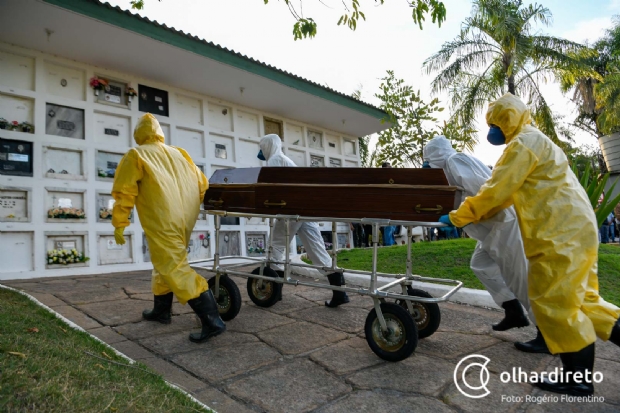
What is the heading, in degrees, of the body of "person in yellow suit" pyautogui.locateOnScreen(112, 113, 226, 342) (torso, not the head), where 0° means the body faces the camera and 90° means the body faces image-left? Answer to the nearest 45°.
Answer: approximately 135°

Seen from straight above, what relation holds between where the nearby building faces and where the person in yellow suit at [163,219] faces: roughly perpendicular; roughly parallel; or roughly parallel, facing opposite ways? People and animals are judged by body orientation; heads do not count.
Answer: roughly parallel, facing opposite ways

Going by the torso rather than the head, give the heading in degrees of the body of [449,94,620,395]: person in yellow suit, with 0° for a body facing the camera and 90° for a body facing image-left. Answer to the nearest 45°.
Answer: approximately 90°

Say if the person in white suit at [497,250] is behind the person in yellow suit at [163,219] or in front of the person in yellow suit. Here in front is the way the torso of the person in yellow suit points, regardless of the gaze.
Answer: behind

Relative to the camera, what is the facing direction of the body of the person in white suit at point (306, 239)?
to the viewer's left

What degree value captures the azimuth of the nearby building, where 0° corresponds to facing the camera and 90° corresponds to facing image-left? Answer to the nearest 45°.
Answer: approximately 315°

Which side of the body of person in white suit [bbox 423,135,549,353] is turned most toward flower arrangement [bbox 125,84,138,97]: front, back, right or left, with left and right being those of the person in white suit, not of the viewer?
front

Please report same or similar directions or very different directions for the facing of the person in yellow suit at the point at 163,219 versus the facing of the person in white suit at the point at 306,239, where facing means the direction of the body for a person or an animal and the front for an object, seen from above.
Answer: same or similar directions

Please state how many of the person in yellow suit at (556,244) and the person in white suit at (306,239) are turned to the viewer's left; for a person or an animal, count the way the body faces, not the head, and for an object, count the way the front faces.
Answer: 2

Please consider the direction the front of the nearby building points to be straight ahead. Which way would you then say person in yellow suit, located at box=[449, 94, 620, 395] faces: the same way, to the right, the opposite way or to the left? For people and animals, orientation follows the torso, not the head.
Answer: the opposite way

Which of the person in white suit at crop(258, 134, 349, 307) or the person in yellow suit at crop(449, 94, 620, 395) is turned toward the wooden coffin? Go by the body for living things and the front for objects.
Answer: the person in yellow suit

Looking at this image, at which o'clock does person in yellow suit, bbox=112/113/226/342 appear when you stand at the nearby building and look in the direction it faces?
The person in yellow suit is roughly at 1 o'clock from the nearby building.

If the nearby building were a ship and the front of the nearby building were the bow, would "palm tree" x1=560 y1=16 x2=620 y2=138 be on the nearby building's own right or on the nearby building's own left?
on the nearby building's own left

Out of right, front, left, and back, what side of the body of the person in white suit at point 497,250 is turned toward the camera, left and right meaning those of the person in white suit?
left

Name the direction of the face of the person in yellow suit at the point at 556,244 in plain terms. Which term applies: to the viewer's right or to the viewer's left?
to the viewer's left
